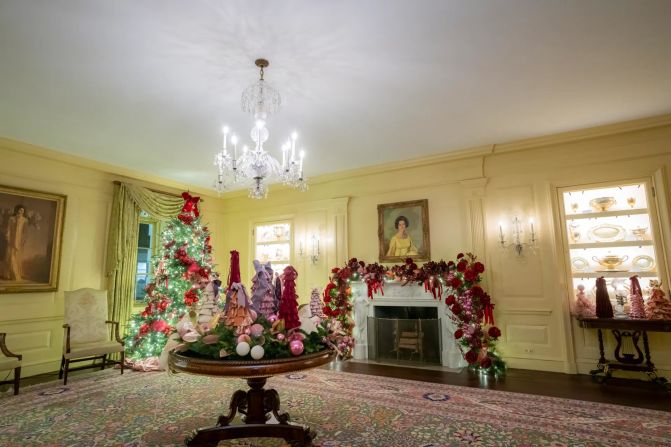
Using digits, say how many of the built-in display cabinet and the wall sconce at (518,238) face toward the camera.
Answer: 2

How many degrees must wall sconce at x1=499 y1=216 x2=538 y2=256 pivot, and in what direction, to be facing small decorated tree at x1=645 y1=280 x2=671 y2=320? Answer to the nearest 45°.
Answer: approximately 90° to its left

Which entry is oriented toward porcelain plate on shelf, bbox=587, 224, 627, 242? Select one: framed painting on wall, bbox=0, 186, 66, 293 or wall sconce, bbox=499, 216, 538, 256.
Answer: the framed painting on wall

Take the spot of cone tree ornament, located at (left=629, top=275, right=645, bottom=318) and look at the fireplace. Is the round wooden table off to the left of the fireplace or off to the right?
left

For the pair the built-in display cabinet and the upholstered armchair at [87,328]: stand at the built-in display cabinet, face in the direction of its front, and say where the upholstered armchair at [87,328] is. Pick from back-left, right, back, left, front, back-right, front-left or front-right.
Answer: front-right

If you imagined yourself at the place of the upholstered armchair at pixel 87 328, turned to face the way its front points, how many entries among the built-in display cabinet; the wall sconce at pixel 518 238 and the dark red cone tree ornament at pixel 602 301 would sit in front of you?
3

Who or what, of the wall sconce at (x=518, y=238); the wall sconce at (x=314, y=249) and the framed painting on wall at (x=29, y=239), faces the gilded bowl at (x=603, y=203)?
the framed painting on wall

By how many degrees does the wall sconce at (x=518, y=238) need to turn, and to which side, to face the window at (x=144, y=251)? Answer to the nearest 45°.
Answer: approximately 90° to its right

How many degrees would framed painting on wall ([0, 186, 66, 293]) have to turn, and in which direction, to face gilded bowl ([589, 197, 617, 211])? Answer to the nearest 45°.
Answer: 0° — it already faces it

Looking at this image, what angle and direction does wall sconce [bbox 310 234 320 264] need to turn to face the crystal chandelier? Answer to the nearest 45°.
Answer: approximately 45° to its left

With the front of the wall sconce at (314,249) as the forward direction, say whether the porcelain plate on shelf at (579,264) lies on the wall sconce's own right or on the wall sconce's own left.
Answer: on the wall sconce's own left
